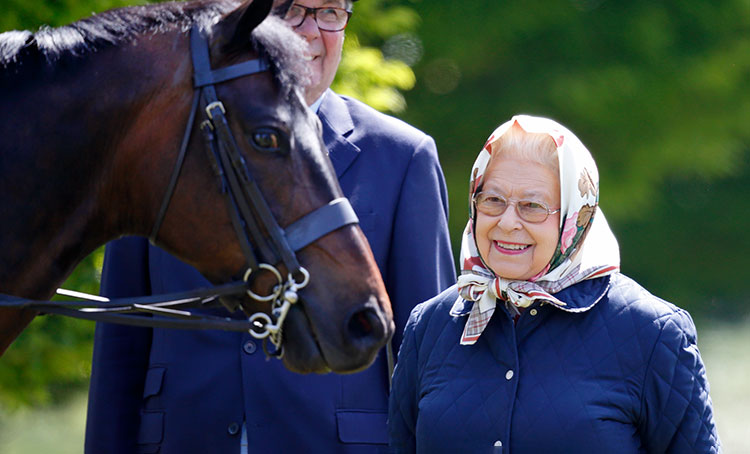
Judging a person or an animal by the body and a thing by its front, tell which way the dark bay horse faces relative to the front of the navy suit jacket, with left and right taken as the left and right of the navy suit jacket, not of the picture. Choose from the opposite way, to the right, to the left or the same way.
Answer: to the left

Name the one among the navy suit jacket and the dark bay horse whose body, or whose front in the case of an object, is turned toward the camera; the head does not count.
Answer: the navy suit jacket

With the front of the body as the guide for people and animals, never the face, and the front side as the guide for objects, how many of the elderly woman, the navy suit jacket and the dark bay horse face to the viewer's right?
1

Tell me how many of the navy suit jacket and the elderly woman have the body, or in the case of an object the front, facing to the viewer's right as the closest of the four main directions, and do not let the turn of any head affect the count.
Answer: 0

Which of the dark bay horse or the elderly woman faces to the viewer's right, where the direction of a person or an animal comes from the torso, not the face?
the dark bay horse

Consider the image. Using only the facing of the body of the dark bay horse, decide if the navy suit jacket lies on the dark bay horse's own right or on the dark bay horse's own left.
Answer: on the dark bay horse's own left

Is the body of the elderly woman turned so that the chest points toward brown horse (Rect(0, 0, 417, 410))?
no

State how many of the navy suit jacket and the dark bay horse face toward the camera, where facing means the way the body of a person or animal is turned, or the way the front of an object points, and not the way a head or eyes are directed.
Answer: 1

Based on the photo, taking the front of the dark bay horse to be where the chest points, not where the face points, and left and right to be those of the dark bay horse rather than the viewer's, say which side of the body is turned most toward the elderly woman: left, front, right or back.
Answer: front

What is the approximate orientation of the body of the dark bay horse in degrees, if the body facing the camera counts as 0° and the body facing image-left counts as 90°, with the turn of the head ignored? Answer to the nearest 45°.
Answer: approximately 270°

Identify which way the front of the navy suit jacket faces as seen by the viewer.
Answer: toward the camera

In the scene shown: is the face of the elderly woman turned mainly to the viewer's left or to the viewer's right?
to the viewer's left
